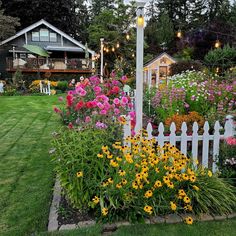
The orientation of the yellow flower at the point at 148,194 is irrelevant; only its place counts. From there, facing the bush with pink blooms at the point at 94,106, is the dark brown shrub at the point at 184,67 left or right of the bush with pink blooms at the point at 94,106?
right

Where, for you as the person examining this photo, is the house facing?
facing the viewer

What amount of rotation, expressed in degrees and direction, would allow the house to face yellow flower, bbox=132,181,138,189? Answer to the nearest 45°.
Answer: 0° — it already faces it

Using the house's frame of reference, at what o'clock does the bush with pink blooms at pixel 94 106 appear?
The bush with pink blooms is roughly at 12 o'clock from the house.

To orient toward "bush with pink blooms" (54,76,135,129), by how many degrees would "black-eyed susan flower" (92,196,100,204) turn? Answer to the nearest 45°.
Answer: approximately 180°

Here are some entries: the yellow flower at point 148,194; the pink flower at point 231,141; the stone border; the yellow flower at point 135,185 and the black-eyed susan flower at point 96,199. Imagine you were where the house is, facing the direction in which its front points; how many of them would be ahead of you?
5

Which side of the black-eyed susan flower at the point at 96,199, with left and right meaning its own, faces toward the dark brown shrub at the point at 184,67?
back
